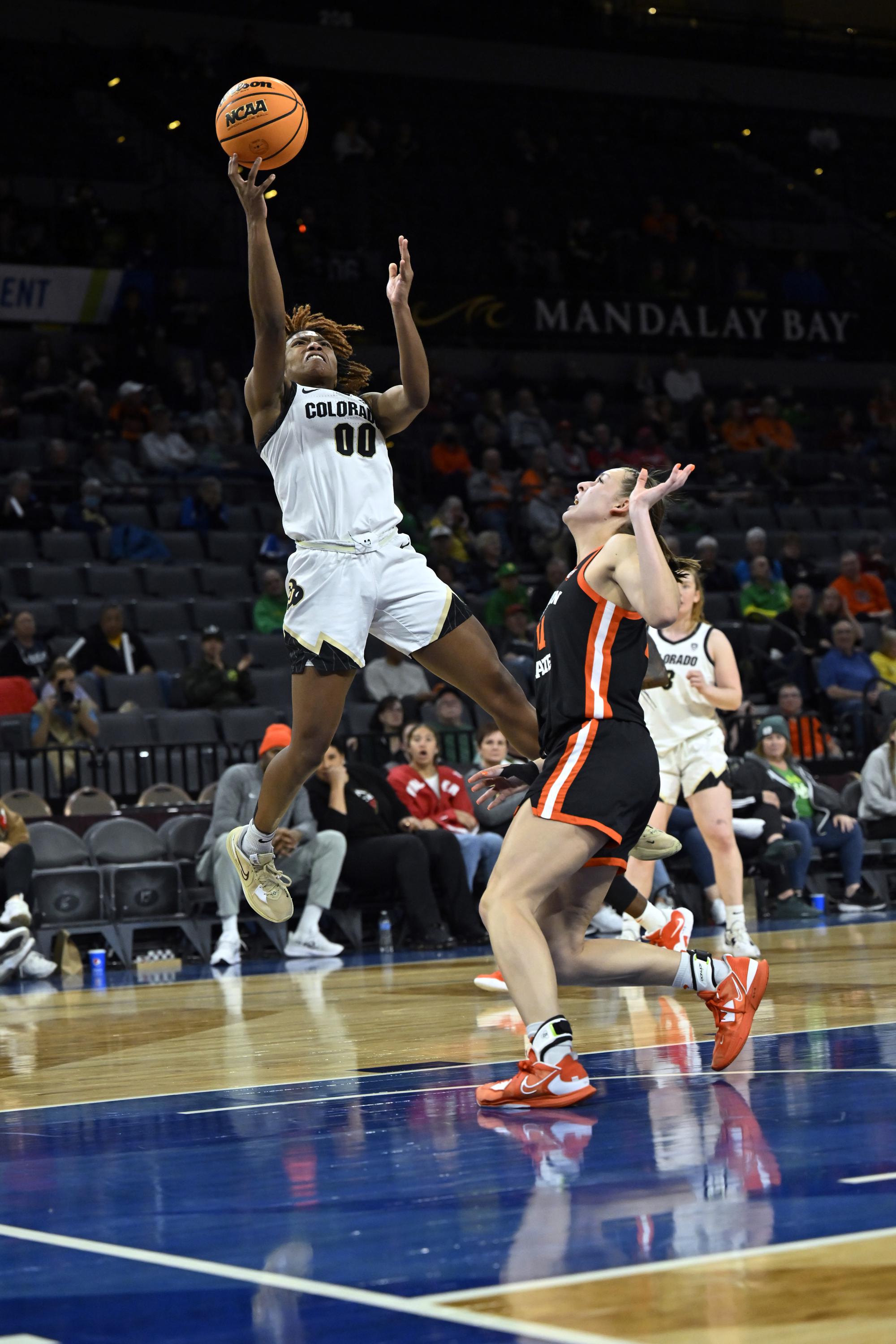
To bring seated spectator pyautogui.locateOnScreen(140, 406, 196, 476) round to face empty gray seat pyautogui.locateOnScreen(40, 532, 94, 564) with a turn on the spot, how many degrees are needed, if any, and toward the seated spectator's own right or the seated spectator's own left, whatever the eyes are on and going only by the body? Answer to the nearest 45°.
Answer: approximately 45° to the seated spectator's own right

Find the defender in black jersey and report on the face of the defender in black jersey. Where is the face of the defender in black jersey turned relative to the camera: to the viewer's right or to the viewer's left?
to the viewer's left

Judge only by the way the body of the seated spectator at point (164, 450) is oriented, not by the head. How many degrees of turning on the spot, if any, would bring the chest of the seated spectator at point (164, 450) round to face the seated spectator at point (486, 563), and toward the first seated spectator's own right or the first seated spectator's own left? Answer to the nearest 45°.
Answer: approximately 90° to the first seated spectator's own left

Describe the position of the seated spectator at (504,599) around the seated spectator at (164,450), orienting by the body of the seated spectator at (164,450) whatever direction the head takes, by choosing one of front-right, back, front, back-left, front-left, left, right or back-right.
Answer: front-left

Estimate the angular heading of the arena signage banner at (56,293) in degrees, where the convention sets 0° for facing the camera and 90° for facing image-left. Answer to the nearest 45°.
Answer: approximately 0°

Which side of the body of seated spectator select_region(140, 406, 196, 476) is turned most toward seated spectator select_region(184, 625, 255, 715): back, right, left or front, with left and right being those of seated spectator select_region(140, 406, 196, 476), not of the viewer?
front

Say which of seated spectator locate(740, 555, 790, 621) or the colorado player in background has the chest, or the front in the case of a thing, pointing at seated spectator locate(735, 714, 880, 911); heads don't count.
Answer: seated spectator locate(740, 555, 790, 621)

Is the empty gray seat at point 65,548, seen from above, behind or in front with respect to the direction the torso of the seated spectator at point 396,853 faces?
behind

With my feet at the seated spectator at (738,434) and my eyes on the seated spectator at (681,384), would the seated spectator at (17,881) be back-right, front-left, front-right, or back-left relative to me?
back-left
